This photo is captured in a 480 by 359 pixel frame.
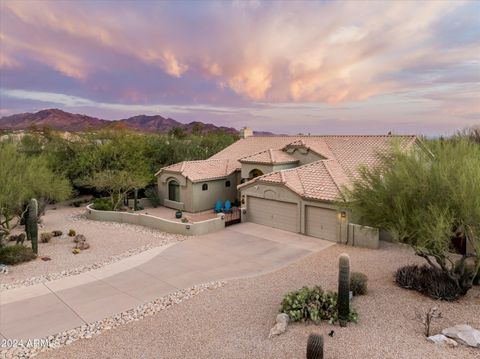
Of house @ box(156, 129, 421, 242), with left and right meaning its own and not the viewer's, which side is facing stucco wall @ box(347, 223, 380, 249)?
left

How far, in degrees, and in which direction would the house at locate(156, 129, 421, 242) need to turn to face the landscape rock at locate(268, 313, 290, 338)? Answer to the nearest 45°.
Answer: approximately 45° to its left

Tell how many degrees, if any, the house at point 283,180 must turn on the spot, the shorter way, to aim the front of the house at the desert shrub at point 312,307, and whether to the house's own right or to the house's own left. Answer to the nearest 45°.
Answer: approximately 45° to the house's own left

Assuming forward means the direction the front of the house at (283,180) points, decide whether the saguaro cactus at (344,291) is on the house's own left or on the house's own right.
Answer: on the house's own left

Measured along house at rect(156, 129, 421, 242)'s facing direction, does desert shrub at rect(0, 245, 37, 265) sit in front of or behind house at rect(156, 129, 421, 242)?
in front

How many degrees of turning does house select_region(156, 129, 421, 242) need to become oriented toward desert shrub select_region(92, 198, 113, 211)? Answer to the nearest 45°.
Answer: approximately 45° to its right

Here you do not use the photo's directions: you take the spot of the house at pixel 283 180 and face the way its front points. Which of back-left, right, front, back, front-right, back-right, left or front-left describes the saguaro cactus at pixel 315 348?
front-left

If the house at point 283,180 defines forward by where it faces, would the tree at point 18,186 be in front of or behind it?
in front

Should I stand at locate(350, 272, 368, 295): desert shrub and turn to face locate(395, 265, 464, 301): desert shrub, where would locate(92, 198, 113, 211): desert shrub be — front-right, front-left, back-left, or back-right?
back-left

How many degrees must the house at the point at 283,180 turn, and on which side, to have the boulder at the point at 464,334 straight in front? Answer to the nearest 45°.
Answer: approximately 45° to its left

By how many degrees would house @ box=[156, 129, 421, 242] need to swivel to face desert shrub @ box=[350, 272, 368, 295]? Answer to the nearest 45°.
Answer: approximately 45° to its left

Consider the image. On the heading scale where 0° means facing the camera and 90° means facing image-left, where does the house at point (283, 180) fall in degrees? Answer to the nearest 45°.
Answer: approximately 45°

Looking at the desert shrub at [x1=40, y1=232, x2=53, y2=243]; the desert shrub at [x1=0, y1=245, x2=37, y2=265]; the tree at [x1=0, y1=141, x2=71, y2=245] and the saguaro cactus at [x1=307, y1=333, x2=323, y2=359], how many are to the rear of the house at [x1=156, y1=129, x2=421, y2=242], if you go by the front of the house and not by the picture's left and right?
0
